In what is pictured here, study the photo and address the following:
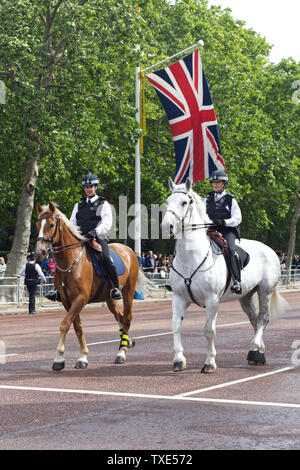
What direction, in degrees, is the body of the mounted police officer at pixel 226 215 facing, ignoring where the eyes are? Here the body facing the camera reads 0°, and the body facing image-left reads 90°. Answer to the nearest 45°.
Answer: approximately 45°

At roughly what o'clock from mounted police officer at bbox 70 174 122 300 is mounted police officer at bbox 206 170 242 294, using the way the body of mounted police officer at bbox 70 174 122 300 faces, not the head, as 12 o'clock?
mounted police officer at bbox 206 170 242 294 is roughly at 8 o'clock from mounted police officer at bbox 70 174 122 300.

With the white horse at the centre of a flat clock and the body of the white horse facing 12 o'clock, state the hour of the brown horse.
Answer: The brown horse is roughly at 2 o'clock from the white horse.

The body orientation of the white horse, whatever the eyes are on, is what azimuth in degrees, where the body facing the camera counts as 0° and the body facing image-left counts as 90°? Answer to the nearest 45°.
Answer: approximately 45°

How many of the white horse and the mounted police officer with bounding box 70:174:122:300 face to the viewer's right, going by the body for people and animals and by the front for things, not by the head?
0

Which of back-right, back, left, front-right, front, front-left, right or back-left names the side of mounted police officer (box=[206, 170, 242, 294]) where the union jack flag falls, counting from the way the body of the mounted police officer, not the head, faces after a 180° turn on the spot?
front-left

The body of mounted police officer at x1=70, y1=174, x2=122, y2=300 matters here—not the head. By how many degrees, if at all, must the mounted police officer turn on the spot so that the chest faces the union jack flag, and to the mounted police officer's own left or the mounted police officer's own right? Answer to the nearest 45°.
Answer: approximately 135° to the mounted police officer's own right

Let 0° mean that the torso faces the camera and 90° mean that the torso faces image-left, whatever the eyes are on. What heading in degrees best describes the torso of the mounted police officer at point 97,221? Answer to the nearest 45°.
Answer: approximately 45°

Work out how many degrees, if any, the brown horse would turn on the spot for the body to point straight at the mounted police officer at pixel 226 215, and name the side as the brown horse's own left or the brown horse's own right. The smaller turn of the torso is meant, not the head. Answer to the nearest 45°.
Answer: approximately 135° to the brown horse's own left

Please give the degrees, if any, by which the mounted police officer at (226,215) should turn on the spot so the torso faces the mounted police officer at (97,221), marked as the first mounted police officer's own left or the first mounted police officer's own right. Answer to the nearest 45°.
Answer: approximately 45° to the first mounted police officer's own right

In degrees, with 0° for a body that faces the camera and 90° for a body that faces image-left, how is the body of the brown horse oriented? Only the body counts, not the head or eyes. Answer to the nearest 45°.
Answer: approximately 45°

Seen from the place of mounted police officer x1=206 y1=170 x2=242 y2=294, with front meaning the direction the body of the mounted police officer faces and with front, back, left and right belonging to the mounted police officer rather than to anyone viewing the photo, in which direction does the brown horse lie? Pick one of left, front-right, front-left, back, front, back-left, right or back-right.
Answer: front-right

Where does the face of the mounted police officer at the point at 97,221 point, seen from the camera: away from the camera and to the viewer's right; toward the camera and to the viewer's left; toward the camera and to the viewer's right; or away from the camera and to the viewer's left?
toward the camera and to the viewer's left
